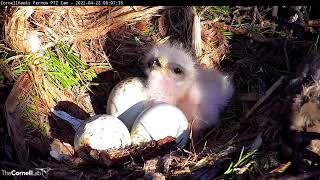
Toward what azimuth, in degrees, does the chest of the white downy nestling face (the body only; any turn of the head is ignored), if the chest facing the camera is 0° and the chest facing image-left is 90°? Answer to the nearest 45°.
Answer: approximately 45°

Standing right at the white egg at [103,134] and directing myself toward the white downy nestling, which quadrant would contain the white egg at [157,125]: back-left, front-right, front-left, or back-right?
front-right

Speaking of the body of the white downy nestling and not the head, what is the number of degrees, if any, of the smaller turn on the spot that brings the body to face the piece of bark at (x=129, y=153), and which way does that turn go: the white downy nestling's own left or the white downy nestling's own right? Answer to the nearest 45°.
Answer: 0° — it already faces it

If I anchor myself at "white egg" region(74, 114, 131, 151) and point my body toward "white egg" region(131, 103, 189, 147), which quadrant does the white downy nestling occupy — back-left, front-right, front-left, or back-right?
front-left

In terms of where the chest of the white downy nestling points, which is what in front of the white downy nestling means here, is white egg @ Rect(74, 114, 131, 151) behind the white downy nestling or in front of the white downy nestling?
in front
